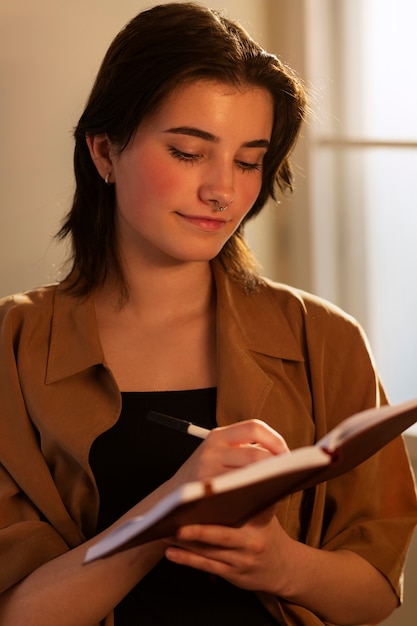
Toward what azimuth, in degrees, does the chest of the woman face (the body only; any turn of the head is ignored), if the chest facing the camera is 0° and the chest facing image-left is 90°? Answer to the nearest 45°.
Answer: approximately 0°

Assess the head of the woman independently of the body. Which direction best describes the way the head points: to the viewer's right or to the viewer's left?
to the viewer's right
